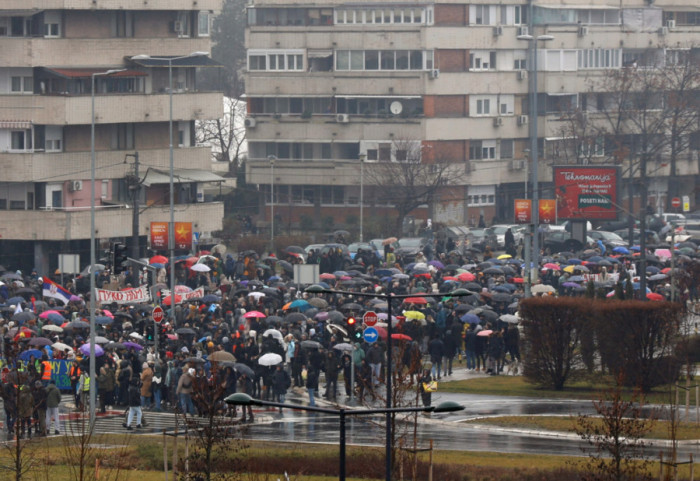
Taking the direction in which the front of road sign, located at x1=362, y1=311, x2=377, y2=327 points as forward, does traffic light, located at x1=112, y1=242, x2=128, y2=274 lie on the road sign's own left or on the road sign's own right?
on the road sign's own right

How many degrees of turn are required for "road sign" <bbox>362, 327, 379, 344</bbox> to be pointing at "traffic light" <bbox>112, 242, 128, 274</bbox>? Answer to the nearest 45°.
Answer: approximately 135° to its right

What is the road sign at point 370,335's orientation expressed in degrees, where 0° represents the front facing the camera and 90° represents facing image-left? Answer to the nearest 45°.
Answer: approximately 0°

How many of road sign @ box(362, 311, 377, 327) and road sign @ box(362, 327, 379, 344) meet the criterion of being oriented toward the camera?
2

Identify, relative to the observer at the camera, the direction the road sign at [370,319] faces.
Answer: facing the viewer
